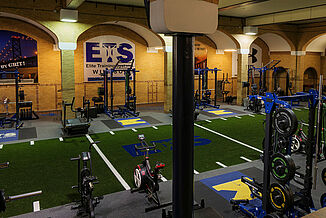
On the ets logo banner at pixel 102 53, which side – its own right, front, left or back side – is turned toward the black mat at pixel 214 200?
front

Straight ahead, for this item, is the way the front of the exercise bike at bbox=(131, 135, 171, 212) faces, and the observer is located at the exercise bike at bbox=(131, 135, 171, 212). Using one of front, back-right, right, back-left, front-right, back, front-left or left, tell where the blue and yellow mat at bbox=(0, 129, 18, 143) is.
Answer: front

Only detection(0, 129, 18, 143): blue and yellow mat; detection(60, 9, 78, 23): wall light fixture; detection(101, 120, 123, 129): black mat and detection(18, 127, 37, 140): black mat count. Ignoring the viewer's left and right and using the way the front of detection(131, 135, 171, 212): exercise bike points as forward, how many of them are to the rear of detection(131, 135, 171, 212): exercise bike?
0

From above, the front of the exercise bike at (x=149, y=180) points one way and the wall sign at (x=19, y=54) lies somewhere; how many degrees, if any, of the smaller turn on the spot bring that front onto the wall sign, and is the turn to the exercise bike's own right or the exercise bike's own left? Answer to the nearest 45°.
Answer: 0° — it already faces it

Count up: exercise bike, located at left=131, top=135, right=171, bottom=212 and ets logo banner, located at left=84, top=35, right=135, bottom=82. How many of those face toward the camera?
1

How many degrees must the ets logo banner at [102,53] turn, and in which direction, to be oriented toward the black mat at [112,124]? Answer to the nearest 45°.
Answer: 0° — it already faces it

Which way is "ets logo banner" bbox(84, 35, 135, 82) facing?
toward the camera

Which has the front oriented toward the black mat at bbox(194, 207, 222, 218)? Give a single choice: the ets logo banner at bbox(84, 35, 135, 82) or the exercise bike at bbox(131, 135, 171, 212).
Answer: the ets logo banner

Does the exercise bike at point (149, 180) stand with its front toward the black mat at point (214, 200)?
no

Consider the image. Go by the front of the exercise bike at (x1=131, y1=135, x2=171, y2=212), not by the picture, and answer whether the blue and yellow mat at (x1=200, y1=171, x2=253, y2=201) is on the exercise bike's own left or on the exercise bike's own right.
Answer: on the exercise bike's own right

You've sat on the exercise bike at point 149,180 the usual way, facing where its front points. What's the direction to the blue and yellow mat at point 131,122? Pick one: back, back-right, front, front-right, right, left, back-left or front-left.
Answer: front-right

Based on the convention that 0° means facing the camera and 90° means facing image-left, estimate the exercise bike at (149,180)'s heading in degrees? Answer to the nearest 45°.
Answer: approximately 135°

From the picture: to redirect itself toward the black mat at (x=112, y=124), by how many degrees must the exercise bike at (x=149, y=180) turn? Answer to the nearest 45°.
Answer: approximately 45° to its right

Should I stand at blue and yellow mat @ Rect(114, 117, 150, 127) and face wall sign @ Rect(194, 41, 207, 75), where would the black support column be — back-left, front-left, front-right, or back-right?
back-right

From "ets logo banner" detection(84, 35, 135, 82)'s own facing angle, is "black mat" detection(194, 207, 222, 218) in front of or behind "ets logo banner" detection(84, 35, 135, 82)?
in front
